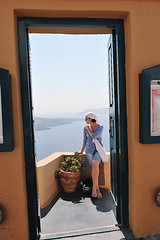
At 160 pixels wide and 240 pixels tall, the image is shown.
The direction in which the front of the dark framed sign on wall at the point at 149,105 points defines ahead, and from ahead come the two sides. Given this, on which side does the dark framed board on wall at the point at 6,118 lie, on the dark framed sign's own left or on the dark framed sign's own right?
on the dark framed sign's own right

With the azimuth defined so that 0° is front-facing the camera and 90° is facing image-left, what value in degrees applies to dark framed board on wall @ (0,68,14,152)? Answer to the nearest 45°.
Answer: approximately 0°

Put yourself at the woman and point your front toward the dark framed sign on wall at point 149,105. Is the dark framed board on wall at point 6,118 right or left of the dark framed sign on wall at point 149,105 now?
right

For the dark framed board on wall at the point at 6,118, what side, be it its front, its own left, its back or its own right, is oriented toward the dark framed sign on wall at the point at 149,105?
left

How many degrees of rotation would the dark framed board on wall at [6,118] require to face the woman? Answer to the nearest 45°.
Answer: approximately 135° to its left

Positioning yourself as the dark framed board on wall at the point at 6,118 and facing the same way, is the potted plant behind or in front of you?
behind

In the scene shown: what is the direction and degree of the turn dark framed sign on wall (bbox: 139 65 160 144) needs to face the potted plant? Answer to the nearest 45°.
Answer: approximately 135° to its right

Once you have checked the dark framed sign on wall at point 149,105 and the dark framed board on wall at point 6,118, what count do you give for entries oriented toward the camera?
2
